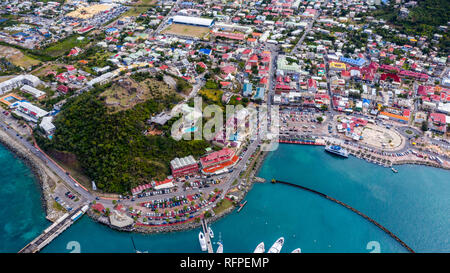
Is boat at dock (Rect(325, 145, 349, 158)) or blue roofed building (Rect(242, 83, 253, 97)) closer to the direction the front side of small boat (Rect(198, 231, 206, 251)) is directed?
the blue roofed building

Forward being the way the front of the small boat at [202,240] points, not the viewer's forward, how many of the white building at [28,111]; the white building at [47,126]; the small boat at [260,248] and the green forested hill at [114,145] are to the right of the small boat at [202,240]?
1

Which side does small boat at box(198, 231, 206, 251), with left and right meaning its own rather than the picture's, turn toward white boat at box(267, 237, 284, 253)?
right

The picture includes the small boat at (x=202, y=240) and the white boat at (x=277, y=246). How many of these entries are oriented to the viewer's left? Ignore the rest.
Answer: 0

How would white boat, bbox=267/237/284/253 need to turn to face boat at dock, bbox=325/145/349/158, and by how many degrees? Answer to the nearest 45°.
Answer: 0° — it already faces it

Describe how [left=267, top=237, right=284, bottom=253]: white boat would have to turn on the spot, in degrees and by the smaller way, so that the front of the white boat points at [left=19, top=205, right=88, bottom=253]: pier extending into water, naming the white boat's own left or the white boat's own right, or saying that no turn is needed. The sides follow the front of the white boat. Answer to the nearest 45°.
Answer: approximately 135° to the white boat's own left

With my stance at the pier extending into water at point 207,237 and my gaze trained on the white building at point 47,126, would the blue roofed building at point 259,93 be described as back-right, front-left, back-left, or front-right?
front-right

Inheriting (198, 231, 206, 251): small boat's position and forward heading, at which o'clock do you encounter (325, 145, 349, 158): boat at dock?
The boat at dock is roughly at 2 o'clock from the small boat.

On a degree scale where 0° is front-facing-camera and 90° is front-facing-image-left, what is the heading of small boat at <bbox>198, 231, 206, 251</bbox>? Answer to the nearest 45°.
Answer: approximately 180°

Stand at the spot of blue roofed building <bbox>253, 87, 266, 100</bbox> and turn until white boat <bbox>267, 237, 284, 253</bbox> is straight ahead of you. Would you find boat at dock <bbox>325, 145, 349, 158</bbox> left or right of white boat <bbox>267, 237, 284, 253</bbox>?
left

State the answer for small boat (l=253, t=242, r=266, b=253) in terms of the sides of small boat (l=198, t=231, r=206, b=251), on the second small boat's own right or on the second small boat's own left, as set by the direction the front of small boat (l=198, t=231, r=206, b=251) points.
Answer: on the second small boat's own right

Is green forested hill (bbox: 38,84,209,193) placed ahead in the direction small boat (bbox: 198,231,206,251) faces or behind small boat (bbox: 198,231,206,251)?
ahead

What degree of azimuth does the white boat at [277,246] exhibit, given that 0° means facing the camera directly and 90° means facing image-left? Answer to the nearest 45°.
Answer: approximately 225°
